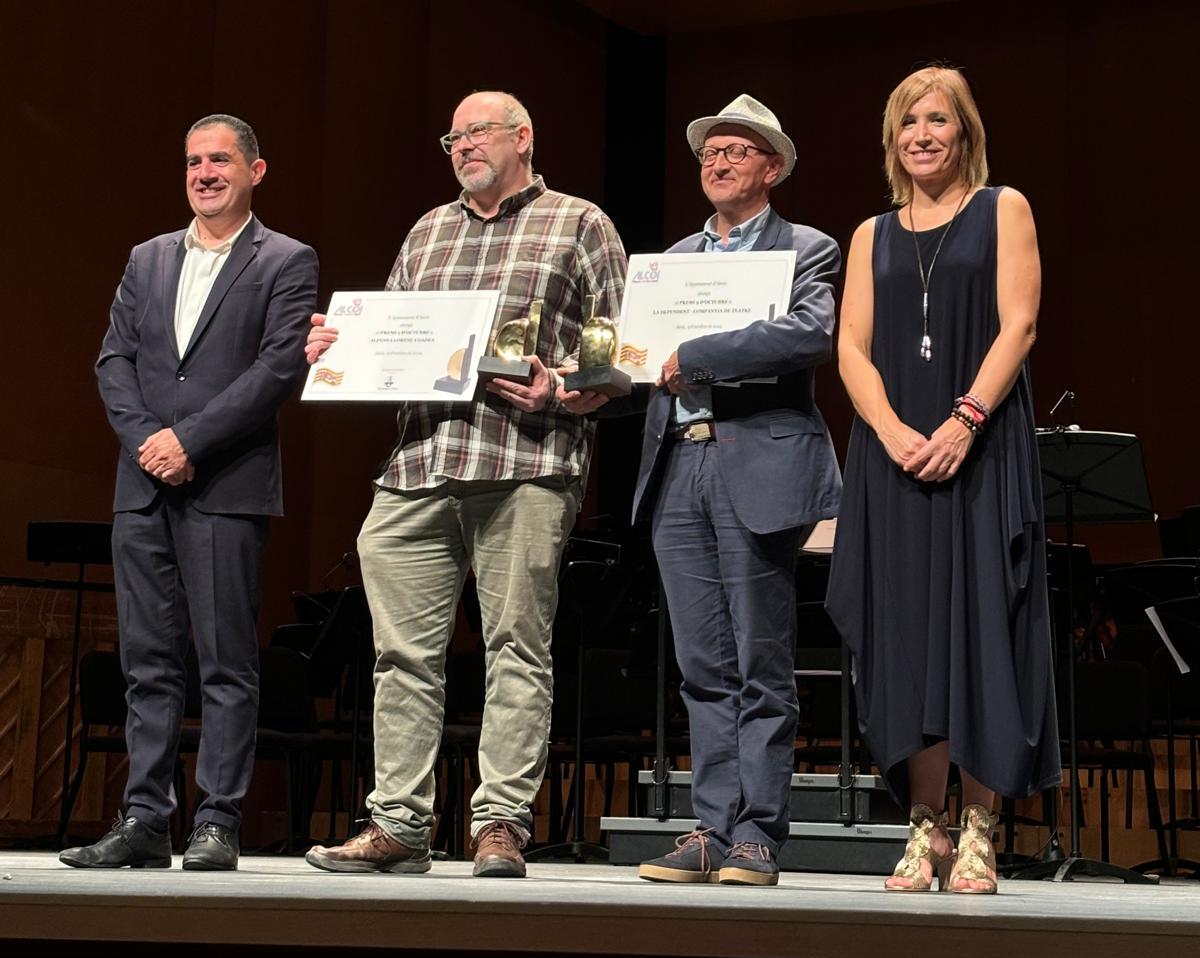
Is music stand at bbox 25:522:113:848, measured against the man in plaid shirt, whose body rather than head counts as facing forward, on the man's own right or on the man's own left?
on the man's own right

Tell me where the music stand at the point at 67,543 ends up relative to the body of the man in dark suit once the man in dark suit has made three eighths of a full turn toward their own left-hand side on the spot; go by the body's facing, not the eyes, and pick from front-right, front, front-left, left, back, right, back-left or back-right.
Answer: left

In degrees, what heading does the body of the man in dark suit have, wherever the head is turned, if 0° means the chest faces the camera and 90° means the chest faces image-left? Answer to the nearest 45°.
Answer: approximately 45°

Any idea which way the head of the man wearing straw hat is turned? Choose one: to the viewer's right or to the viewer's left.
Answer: to the viewer's left

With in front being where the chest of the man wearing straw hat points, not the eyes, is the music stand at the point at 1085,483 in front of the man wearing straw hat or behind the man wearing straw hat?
behind

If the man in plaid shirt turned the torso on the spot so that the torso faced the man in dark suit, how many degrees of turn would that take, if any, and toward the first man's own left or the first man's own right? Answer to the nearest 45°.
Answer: approximately 45° to the first man's own right

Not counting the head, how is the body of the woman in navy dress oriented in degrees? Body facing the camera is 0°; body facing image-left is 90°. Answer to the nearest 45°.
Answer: approximately 0°

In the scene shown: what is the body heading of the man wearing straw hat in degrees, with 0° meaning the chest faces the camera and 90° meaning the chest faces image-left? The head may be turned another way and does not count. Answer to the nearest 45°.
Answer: approximately 45°

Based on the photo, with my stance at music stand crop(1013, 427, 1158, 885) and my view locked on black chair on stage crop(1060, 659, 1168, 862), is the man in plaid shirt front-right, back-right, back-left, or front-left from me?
back-left
